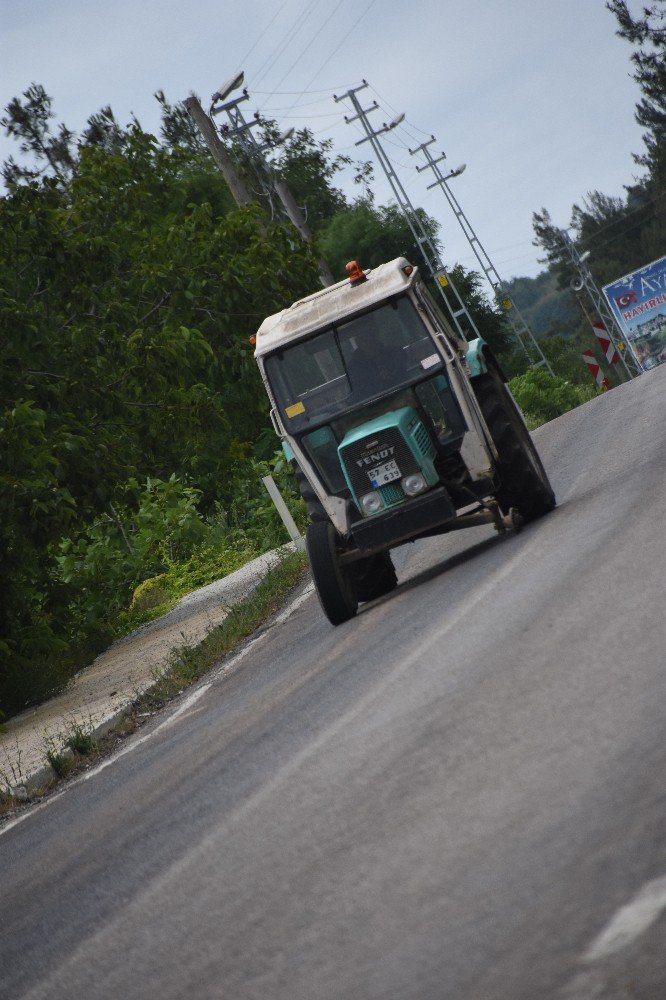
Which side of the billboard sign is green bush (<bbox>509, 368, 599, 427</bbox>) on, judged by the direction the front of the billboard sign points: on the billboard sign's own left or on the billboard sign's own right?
on the billboard sign's own right

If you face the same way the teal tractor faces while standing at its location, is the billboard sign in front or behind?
behind

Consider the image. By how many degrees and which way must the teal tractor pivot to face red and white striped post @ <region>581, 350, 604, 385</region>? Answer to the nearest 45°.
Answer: approximately 180°

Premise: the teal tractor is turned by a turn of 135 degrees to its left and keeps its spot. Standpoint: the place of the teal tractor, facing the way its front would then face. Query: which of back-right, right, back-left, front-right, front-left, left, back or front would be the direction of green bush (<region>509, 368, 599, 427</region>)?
front-left

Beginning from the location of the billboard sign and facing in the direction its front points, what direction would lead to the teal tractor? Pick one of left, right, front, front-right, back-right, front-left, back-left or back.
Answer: front

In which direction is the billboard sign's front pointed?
toward the camera

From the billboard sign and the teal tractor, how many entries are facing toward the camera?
2

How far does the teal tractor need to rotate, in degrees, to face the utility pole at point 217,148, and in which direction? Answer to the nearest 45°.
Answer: approximately 180°

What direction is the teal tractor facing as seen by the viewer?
toward the camera
